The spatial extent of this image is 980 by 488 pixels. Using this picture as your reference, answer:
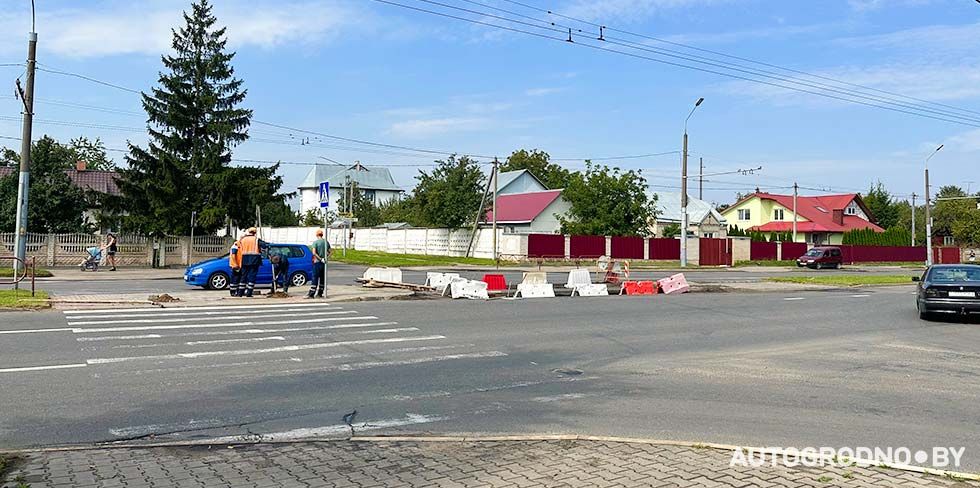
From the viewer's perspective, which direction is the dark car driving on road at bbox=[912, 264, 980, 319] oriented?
away from the camera

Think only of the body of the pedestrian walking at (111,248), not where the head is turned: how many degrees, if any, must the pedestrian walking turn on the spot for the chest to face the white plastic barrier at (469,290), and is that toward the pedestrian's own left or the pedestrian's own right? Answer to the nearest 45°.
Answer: approximately 135° to the pedestrian's own left

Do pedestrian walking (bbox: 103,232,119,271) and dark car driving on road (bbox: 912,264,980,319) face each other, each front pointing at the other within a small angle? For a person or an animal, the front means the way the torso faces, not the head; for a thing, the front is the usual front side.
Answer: no

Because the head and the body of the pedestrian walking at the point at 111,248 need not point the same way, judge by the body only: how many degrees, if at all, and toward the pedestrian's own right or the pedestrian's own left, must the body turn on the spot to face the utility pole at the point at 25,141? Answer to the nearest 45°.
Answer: approximately 90° to the pedestrian's own left

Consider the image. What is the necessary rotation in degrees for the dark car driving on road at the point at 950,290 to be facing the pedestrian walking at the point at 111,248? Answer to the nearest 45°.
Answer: approximately 90° to its left

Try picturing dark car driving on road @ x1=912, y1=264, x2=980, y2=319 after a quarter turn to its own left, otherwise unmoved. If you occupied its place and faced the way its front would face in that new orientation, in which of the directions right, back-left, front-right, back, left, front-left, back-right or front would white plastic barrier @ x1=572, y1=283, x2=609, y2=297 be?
front

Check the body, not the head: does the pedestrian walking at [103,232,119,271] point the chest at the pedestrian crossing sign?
no

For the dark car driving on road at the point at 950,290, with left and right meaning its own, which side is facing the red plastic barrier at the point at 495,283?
left

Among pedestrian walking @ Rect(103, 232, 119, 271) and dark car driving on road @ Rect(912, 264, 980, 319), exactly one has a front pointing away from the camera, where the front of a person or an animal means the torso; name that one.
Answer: the dark car driving on road

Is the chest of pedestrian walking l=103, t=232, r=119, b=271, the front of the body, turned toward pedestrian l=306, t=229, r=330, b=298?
no

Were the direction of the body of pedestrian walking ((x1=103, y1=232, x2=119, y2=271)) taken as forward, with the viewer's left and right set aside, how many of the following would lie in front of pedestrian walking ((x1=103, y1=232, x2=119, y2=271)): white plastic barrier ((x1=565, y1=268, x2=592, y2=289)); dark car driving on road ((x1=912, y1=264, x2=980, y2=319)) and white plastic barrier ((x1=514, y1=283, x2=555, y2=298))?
0

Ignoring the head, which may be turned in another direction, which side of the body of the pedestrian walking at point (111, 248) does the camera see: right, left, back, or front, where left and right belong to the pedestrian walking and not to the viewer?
left

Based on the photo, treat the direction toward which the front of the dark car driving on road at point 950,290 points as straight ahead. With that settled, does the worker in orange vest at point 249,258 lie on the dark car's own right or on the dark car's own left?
on the dark car's own left

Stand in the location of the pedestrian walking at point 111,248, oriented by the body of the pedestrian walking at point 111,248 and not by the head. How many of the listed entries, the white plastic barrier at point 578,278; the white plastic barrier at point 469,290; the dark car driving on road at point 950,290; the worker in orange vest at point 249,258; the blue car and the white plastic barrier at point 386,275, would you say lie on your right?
0

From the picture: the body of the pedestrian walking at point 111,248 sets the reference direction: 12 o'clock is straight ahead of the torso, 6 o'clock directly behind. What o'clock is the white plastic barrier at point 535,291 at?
The white plastic barrier is roughly at 8 o'clock from the pedestrian walking.

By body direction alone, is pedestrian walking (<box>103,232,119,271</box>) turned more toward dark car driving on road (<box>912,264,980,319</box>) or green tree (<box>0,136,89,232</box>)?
the green tree

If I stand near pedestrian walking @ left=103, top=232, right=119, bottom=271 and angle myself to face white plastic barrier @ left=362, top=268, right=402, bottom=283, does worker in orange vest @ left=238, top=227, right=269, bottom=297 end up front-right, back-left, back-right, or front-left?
front-right

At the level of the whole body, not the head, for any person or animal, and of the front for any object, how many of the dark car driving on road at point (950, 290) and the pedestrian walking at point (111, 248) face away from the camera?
1
